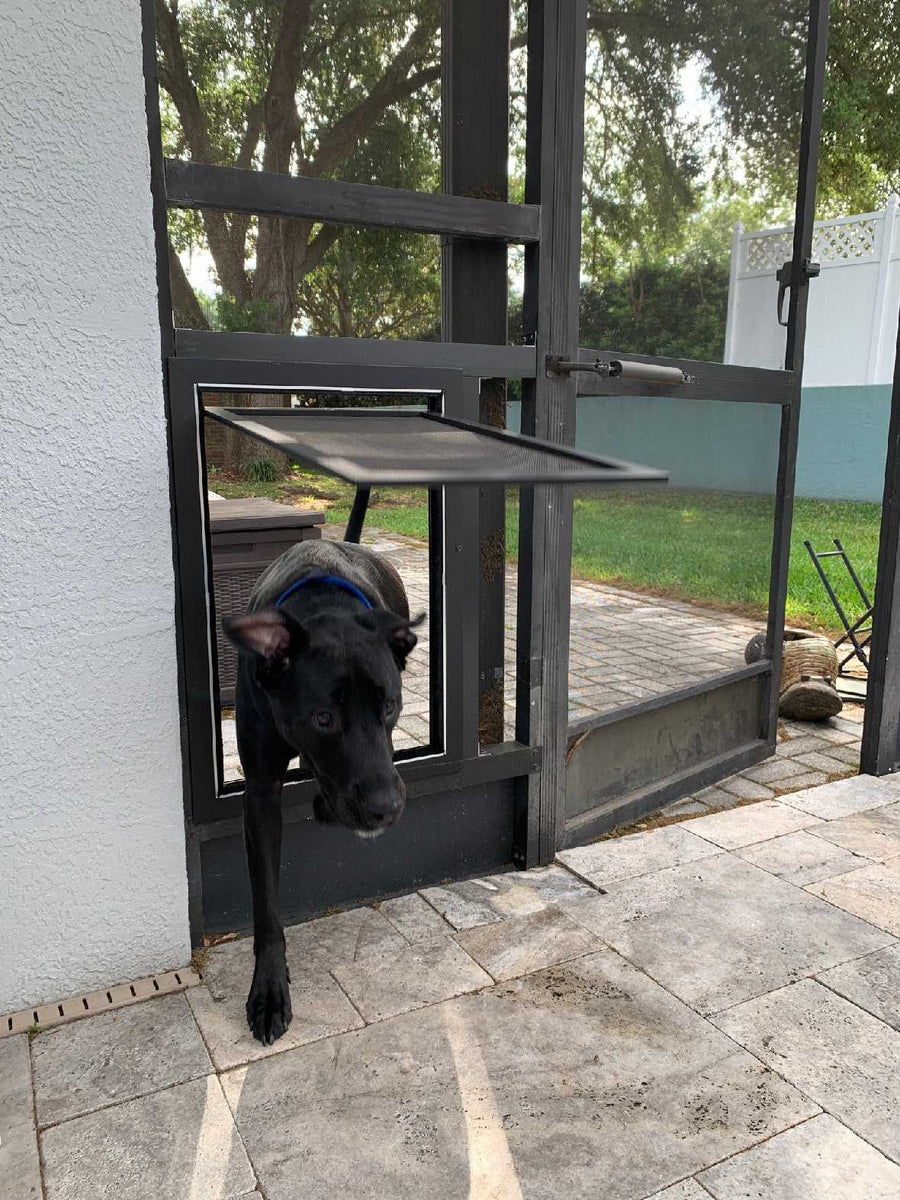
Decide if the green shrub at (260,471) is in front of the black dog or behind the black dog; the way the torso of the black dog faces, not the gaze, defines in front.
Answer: behind

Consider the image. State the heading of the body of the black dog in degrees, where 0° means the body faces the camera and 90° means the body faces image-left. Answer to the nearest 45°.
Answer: approximately 0°

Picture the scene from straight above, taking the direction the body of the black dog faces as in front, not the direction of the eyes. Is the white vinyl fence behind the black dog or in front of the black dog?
behind

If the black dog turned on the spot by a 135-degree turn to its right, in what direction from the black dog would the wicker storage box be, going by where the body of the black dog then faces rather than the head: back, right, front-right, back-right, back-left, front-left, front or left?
front-right
